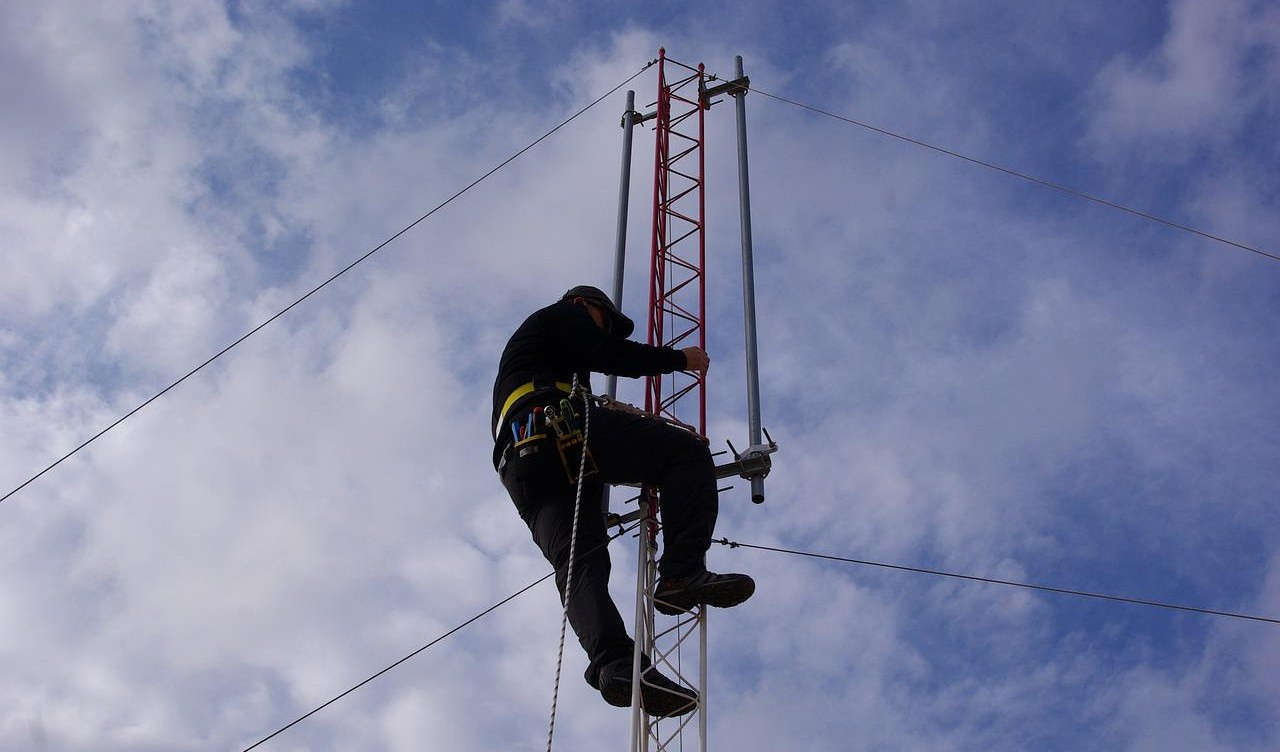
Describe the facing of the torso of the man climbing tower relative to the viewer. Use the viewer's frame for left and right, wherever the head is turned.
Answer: facing to the right of the viewer
